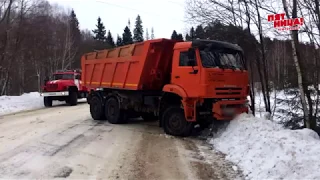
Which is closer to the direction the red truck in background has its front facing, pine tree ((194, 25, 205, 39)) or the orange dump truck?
the orange dump truck

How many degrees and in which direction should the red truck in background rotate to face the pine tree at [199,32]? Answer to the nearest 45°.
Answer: approximately 180°

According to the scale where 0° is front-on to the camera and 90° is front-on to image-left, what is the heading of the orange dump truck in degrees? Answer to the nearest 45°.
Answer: approximately 315°

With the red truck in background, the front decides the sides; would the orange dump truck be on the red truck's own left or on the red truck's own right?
on the red truck's own left

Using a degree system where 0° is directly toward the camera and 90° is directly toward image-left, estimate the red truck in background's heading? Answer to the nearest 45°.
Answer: approximately 45°

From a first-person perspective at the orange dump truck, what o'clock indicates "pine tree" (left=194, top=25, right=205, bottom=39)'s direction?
The pine tree is roughly at 8 o'clock from the orange dump truck.

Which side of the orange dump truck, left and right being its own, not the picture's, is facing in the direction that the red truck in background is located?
back

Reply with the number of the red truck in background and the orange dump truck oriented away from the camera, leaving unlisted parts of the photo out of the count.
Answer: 0

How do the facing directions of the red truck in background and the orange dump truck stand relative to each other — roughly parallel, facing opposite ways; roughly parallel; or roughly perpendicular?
roughly perpendicular
